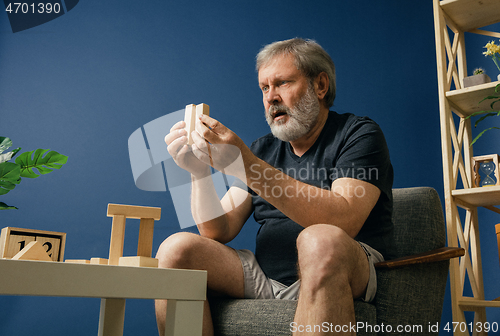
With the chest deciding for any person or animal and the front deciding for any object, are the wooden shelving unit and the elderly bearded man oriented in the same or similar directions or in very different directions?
same or similar directions

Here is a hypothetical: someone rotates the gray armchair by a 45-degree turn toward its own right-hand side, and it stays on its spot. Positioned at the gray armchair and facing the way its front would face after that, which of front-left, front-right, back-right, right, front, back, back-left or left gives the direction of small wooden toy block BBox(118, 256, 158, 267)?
front-left

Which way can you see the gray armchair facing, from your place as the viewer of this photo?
facing the viewer and to the left of the viewer

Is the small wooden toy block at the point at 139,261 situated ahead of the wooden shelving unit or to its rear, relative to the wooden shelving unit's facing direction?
ahead

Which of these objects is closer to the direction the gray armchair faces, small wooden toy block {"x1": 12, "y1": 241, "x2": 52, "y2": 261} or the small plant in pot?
the small wooden toy block

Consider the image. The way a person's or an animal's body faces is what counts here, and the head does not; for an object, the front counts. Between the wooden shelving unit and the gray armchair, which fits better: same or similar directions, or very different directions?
same or similar directions

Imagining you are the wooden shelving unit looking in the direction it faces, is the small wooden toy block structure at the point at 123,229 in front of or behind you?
in front

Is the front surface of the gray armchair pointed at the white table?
yes

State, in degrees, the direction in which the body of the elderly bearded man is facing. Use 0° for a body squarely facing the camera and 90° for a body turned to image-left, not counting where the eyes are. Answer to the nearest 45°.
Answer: approximately 45°

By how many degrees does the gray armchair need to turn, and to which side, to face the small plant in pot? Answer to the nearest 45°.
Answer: approximately 180°

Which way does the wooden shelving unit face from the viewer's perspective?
toward the camera

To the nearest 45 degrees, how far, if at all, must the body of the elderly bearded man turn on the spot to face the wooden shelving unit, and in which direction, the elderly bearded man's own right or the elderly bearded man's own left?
approximately 180°

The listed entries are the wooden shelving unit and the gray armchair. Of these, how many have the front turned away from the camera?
0
